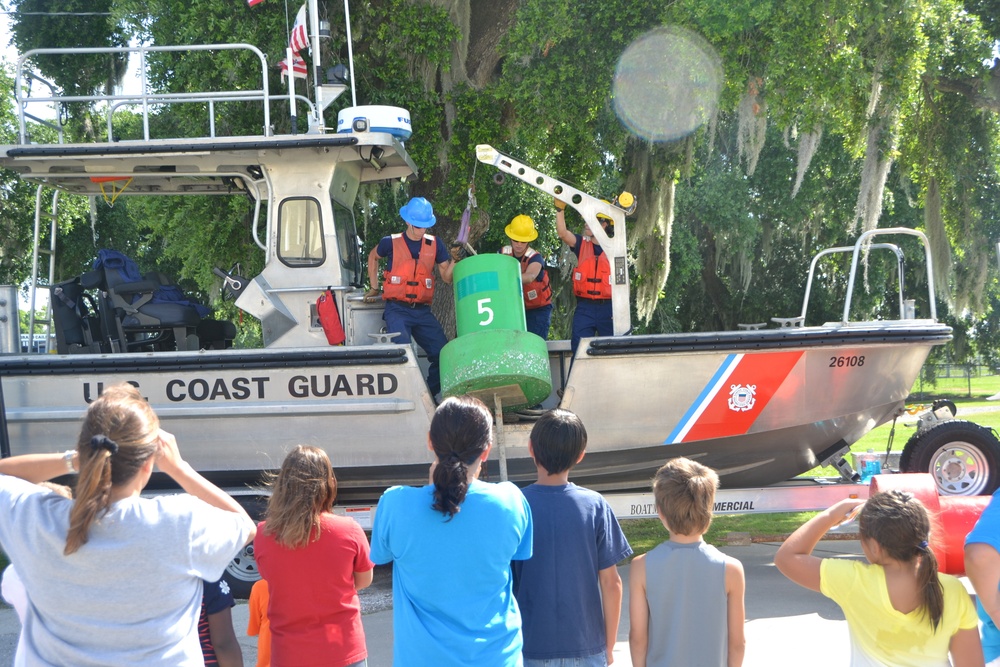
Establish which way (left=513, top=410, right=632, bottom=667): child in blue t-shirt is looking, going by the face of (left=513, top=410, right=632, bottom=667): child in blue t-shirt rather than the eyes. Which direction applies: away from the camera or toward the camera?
away from the camera

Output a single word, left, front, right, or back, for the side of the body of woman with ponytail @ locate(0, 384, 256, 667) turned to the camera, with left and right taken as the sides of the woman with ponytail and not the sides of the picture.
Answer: back

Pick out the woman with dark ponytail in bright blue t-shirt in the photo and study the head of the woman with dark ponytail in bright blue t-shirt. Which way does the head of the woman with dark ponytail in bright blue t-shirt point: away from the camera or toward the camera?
away from the camera

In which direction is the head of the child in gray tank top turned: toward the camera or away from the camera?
away from the camera

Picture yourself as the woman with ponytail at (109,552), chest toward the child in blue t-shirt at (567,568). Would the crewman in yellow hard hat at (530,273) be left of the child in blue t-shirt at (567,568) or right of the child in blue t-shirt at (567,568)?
left

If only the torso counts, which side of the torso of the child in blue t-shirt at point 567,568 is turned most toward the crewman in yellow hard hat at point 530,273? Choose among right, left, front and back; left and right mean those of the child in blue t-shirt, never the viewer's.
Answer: front

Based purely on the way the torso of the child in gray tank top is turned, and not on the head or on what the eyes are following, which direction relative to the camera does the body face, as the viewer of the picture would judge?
away from the camera

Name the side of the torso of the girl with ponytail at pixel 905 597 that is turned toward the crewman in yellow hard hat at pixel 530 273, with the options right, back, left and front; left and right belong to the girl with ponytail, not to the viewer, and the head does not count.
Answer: front

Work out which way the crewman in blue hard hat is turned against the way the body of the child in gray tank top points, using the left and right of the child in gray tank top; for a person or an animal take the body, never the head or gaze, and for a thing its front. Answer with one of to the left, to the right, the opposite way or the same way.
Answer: the opposite way

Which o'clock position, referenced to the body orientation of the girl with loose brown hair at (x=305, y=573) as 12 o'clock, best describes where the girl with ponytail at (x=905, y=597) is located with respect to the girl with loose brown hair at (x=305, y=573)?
the girl with ponytail at (x=905, y=597) is roughly at 4 o'clock from the girl with loose brown hair at (x=305, y=573).

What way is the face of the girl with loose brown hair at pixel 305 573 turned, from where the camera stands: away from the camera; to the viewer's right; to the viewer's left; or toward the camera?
away from the camera

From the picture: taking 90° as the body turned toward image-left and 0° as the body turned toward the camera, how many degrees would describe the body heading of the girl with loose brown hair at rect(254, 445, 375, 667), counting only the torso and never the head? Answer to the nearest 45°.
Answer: approximately 180°

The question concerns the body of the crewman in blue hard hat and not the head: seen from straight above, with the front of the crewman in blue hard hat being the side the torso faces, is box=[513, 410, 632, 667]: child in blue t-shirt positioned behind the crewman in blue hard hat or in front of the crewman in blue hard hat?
in front

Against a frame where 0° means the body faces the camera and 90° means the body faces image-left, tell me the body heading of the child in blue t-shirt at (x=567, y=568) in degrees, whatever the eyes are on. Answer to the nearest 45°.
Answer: approximately 180°

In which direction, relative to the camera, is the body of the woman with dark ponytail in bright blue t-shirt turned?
away from the camera
